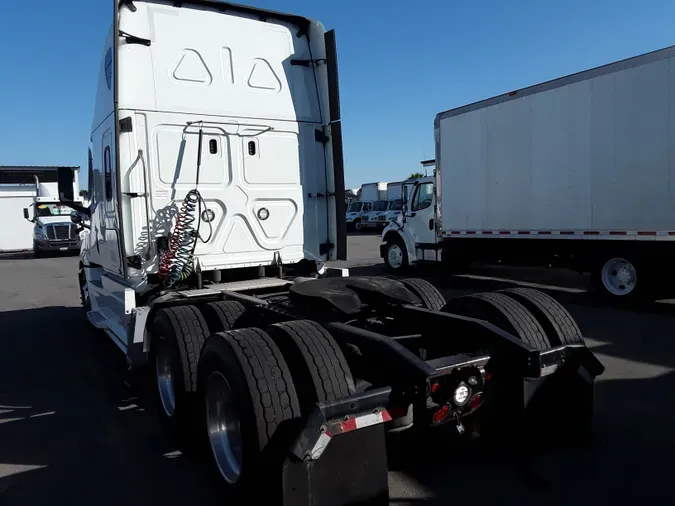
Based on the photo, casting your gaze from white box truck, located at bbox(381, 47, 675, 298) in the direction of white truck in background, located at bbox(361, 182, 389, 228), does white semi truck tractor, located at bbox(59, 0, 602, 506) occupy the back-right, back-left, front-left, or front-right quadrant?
back-left

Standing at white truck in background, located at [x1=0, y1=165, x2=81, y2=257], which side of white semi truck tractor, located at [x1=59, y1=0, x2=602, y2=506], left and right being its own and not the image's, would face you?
front

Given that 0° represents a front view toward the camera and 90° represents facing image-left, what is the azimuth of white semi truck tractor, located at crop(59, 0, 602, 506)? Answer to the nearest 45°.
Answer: approximately 135°

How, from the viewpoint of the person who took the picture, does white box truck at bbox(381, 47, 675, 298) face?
facing away from the viewer and to the left of the viewer

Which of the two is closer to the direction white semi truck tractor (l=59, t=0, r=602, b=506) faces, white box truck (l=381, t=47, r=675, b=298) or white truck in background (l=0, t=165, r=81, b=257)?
the white truck in background

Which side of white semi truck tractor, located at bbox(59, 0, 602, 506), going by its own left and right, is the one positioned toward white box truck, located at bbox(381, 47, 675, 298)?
right

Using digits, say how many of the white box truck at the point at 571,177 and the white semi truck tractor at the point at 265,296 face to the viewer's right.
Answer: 0
